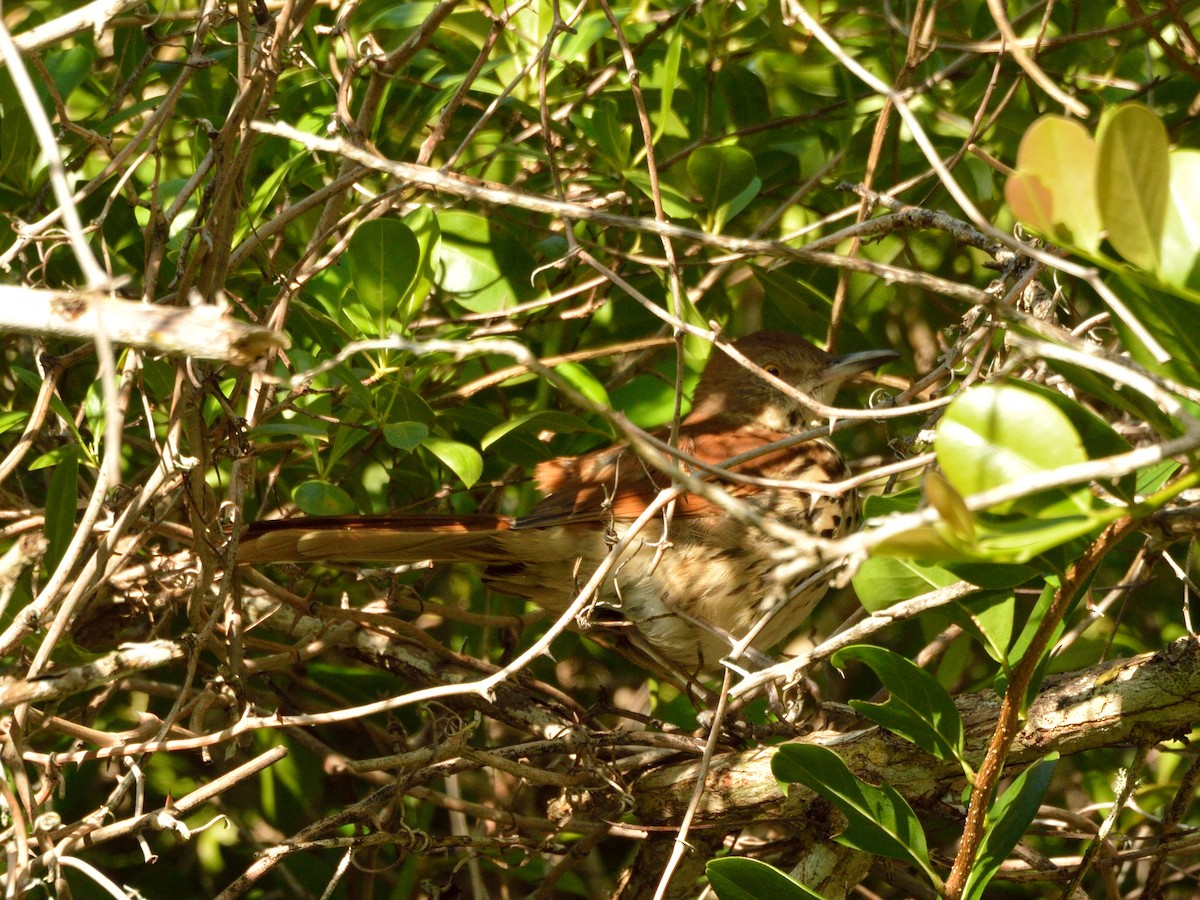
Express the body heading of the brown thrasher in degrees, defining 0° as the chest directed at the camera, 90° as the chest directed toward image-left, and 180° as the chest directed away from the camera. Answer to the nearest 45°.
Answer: approximately 270°
